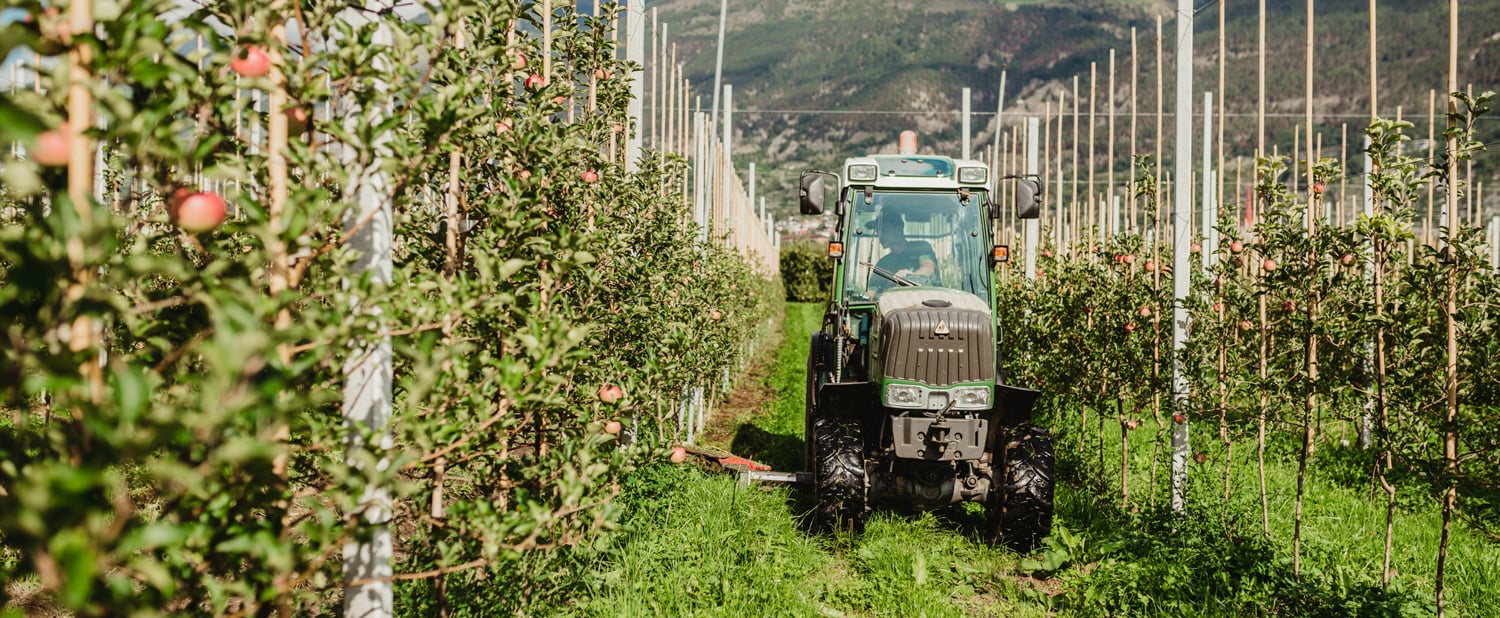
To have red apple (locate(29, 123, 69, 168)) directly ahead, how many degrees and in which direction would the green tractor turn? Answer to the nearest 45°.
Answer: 0° — it already faces it

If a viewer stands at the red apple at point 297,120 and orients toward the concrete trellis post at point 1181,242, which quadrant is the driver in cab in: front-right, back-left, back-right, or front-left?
front-left

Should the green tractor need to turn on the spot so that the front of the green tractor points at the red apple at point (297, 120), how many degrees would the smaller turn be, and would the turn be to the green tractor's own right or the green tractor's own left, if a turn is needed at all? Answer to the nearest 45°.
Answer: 0° — it already faces it

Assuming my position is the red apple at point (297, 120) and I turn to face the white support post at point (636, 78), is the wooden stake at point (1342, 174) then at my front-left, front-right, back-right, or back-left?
front-right

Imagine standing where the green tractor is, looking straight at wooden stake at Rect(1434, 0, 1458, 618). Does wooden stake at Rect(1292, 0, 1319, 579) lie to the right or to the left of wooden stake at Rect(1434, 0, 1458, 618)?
left

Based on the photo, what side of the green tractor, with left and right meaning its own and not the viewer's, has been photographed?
front

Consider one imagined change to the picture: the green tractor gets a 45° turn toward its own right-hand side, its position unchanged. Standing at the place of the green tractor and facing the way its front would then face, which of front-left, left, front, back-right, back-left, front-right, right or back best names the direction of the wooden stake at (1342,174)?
back

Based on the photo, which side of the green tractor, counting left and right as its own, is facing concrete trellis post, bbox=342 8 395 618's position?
front

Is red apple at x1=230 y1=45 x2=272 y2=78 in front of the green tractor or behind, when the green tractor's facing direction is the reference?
in front

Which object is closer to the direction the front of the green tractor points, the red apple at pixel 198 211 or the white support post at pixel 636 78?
the red apple

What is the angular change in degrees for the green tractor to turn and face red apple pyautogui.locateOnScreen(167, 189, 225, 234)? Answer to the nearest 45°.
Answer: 0° — it already faces it
